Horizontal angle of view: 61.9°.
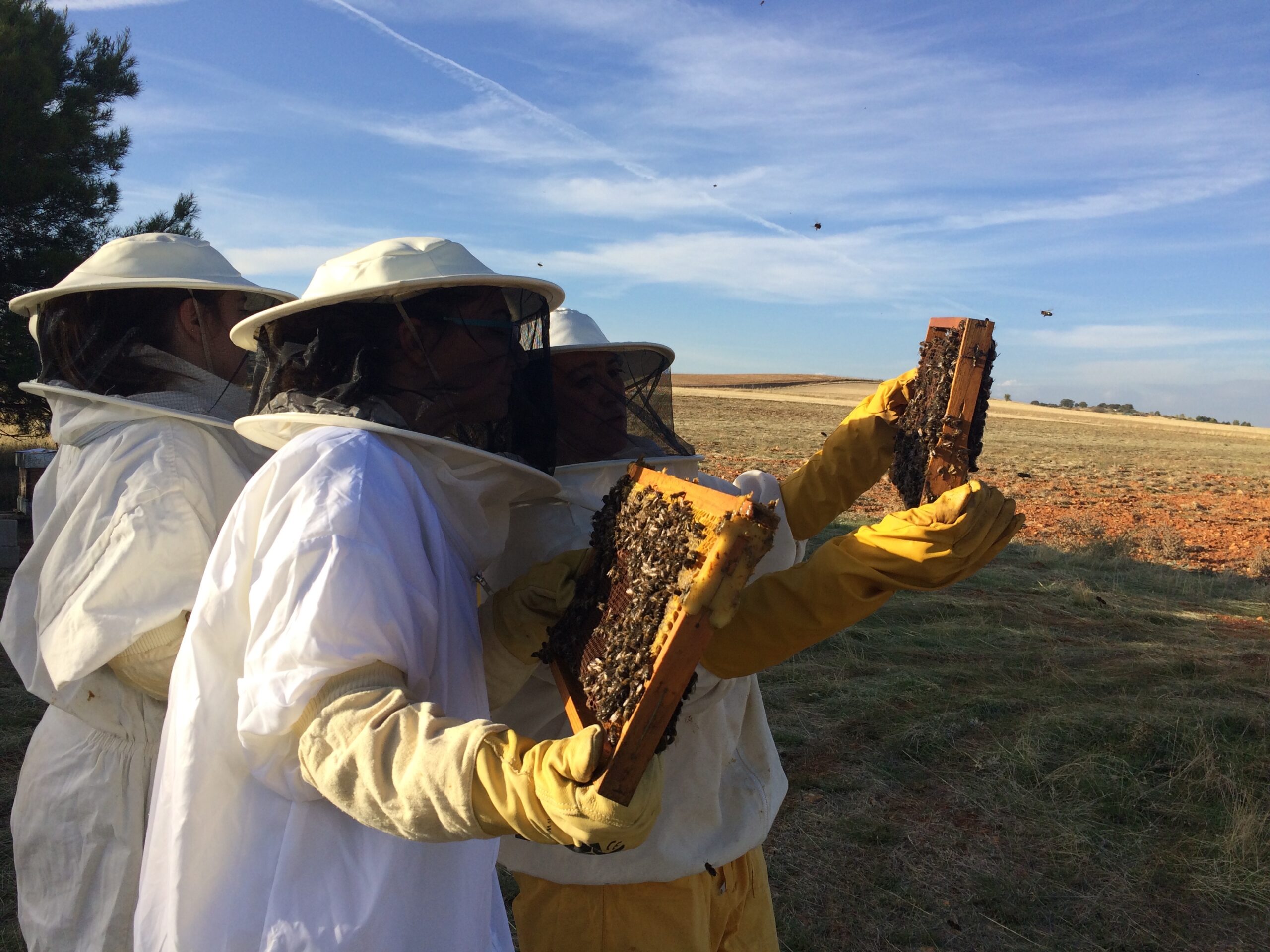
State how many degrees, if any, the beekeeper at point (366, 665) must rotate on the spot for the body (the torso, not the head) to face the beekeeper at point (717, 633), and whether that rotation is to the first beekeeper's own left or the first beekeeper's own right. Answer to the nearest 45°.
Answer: approximately 45° to the first beekeeper's own left

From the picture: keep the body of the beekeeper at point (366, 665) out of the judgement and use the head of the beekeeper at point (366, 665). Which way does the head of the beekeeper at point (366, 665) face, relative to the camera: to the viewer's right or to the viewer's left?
to the viewer's right

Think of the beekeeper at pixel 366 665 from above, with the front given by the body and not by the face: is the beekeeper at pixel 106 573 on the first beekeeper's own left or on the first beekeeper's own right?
on the first beekeeper's own left

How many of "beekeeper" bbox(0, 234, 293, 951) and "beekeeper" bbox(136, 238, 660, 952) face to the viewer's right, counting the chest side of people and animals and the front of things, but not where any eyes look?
2

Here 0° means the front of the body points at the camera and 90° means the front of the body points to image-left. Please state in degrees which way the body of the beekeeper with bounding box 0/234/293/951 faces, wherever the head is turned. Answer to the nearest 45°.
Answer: approximately 270°

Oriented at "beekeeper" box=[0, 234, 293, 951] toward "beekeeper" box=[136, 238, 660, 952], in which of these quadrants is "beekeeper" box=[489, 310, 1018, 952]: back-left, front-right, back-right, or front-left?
front-left

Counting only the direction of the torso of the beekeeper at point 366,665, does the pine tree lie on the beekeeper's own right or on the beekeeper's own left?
on the beekeeper's own left

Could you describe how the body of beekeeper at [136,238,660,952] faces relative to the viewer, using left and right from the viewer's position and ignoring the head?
facing to the right of the viewer

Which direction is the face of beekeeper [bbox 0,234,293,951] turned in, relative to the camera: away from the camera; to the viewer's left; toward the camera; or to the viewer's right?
to the viewer's right
